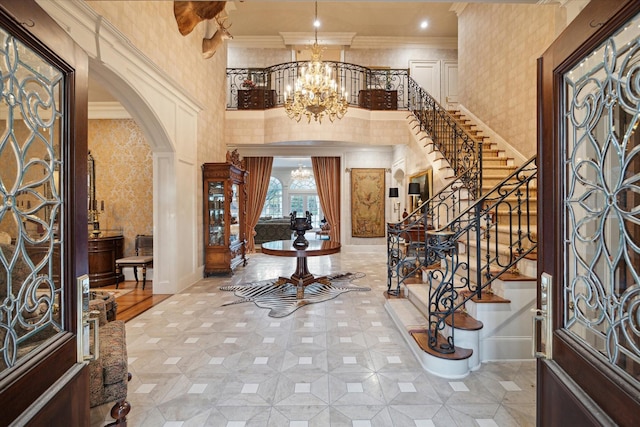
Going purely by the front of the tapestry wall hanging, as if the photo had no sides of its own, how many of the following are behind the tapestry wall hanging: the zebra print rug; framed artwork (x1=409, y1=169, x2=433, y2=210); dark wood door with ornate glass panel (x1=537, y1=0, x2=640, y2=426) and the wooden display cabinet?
0

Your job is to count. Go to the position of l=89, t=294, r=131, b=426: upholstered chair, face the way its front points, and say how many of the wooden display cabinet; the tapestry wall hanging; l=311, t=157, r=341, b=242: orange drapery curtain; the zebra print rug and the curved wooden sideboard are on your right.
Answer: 0

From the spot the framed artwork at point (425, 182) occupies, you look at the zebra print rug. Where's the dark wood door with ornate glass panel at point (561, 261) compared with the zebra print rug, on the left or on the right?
left

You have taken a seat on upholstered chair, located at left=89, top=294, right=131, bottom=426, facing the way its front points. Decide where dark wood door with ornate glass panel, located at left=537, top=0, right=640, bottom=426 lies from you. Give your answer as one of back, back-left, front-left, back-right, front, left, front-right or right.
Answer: front

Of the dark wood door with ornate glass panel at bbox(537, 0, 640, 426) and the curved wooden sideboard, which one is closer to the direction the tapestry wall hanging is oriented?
the dark wood door with ornate glass panel

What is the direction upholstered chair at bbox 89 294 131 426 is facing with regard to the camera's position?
facing the viewer and to the right of the viewer

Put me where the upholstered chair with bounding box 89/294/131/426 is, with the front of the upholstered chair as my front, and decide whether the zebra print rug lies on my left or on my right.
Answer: on my left

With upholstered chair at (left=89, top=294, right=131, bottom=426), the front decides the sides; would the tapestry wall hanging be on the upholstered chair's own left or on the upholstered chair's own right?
on the upholstered chair's own left

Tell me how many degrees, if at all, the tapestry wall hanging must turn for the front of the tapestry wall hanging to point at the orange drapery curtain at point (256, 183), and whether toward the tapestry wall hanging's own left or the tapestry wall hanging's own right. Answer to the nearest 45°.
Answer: approximately 90° to the tapestry wall hanging's own right

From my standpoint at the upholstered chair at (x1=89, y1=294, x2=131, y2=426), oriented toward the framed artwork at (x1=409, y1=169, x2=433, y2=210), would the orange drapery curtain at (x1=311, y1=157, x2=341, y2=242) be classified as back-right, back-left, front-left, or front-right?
front-left

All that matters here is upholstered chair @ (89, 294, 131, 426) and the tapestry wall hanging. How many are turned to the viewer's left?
0

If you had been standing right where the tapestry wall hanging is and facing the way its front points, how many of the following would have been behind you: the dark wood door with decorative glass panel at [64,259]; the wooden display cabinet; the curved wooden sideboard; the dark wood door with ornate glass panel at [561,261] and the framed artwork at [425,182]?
0

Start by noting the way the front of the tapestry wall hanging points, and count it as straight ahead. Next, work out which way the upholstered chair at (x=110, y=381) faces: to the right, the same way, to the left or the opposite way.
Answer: to the left

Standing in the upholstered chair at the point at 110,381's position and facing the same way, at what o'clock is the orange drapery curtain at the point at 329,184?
The orange drapery curtain is roughly at 9 o'clock from the upholstered chair.

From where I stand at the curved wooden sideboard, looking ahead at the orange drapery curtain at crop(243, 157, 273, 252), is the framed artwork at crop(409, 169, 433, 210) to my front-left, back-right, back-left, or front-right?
front-right

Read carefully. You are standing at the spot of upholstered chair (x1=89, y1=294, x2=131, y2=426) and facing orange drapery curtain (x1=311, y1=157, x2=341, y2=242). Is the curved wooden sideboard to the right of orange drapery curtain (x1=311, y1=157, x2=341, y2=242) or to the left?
left

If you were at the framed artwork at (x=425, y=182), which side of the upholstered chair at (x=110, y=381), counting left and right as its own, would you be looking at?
left

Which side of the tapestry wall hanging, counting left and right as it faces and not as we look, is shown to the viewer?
front

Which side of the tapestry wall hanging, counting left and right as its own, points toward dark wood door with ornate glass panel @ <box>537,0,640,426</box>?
front
